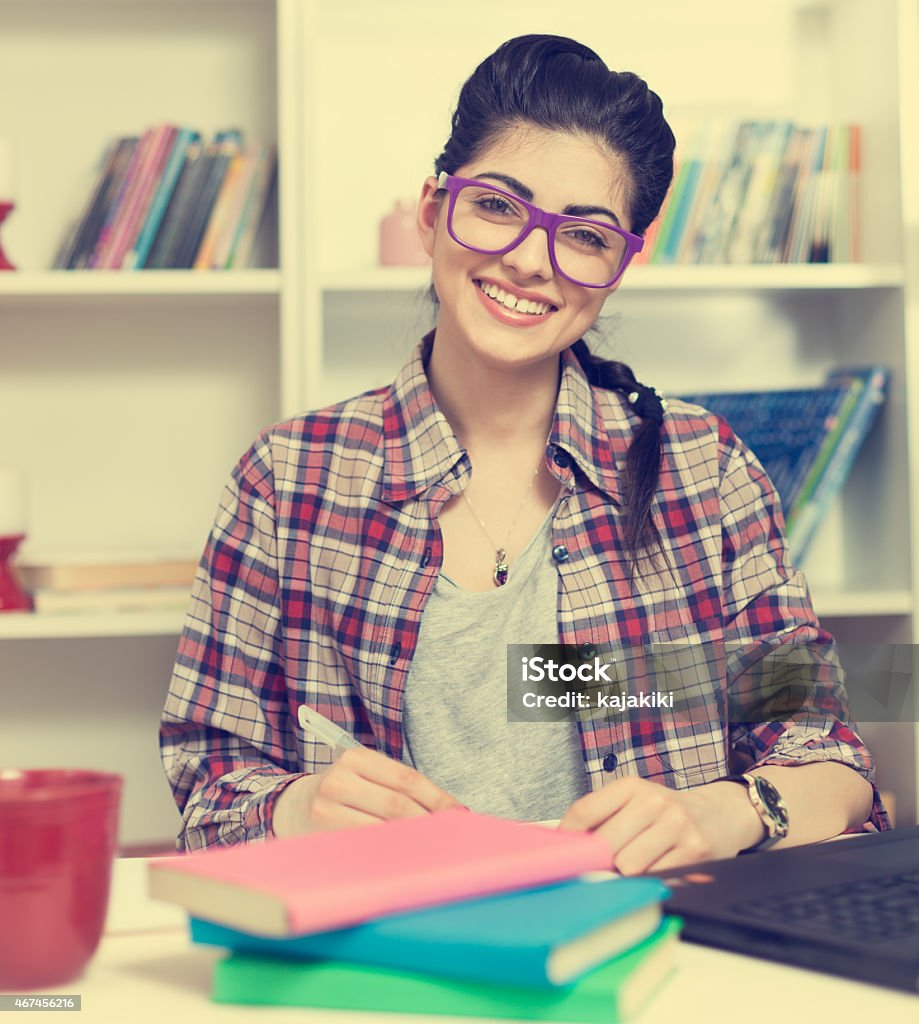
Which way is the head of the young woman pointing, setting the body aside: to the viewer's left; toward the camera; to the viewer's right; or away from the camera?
toward the camera

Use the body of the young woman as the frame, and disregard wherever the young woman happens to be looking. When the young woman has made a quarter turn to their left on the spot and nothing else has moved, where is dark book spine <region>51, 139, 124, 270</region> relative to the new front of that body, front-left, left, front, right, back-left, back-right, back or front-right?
back-left

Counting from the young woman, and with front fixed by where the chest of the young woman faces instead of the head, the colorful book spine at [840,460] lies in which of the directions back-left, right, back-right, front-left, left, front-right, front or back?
back-left

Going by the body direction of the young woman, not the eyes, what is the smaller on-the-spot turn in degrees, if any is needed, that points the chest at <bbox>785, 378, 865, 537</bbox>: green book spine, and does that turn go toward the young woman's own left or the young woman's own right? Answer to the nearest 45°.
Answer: approximately 135° to the young woman's own left

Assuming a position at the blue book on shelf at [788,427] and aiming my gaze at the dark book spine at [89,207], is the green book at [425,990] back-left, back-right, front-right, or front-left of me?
front-left

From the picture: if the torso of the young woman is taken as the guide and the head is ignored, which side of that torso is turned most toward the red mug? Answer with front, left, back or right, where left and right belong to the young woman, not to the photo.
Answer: front

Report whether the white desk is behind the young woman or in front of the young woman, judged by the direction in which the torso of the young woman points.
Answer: in front

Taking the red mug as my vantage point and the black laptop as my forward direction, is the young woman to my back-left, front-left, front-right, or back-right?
front-left

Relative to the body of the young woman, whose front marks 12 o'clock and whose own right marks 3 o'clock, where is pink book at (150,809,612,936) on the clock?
The pink book is roughly at 12 o'clock from the young woman.

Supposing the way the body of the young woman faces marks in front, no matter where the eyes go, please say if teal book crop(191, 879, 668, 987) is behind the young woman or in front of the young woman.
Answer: in front

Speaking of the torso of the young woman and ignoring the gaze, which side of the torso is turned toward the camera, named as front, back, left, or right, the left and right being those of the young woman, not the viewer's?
front

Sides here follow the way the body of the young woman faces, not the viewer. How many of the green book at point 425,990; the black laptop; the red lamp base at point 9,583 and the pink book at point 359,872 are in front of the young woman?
3

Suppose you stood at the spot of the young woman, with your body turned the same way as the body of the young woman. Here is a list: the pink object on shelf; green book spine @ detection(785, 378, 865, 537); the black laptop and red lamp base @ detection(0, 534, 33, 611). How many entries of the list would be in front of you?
1

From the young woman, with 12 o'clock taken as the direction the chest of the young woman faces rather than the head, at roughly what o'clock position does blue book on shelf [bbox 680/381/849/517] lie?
The blue book on shelf is roughly at 7 o'clock from the young woman.

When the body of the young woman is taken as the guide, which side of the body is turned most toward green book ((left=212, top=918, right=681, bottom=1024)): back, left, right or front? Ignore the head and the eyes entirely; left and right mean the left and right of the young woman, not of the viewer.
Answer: front

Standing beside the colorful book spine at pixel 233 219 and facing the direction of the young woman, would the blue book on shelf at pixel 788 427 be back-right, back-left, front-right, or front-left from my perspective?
front-left

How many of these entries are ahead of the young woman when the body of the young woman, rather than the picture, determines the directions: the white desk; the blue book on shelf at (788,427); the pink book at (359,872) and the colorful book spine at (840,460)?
2
